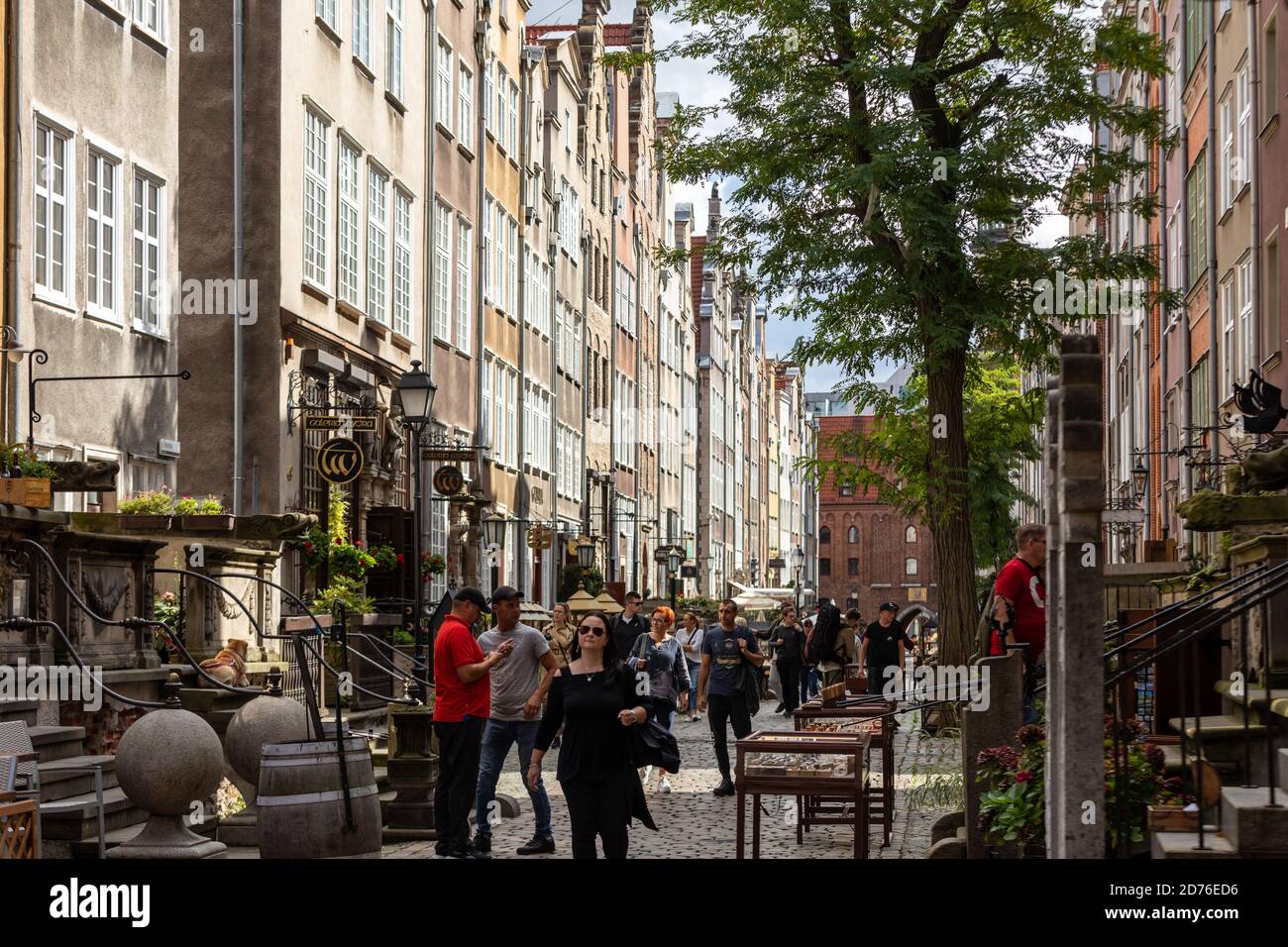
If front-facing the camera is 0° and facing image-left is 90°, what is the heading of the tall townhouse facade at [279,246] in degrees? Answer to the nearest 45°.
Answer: approximately 315°

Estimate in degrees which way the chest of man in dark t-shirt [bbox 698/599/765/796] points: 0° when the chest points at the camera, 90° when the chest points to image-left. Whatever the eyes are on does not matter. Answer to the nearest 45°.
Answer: approximately 0°

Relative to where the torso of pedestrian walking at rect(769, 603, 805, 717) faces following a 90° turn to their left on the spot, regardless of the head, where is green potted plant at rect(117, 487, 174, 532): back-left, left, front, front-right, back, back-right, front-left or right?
back-right

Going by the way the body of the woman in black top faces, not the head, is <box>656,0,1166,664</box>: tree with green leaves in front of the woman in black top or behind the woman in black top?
behind

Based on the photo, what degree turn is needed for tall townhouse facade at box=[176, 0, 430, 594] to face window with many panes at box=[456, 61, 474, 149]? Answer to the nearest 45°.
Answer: approximately 135° to its left

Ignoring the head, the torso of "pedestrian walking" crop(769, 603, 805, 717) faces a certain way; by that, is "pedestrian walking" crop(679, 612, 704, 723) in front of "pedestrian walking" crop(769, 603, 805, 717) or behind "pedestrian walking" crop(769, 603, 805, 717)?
in front

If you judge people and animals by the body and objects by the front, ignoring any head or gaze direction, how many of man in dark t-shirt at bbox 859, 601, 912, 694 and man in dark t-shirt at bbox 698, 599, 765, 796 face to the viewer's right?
0

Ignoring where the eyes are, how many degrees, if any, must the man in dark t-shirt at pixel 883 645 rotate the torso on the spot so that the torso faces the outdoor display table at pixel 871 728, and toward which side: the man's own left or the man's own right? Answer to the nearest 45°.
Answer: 0° — they already face it

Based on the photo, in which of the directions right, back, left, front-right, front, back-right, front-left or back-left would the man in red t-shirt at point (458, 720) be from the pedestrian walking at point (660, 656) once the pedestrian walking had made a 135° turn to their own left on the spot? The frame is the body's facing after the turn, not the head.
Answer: back-right

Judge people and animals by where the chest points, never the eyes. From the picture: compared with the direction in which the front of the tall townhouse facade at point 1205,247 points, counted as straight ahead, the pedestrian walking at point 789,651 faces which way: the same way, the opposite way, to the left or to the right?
to the left

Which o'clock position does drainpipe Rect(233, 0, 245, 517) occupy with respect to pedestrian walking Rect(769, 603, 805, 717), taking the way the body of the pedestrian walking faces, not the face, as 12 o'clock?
The drainpipe is roughly at 2 o'clock from the pedestrian walking.
